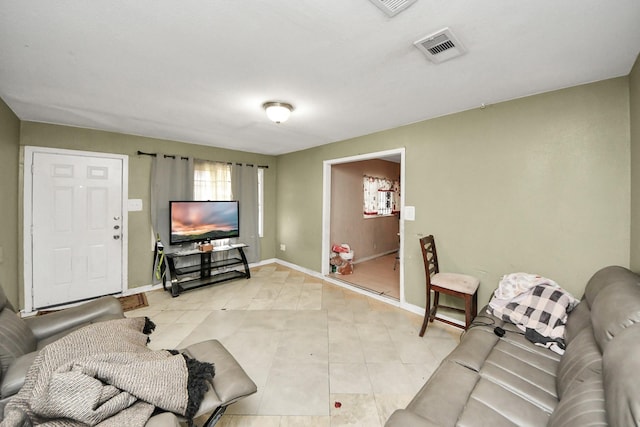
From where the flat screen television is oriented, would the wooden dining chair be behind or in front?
in front

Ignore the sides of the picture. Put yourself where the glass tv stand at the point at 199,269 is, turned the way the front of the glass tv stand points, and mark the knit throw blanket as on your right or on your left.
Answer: on your right

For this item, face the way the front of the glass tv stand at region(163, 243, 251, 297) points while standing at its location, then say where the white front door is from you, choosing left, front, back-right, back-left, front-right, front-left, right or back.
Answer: back-right

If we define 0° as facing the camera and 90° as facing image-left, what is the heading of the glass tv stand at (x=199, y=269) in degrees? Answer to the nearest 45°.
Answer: approximately 315°

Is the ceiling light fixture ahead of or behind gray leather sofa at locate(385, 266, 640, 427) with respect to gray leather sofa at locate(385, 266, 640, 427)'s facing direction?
ahead

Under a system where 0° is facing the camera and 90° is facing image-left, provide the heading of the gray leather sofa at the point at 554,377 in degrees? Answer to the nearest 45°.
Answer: approximately 90°

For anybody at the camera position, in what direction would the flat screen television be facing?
facing the viewer and to the right of the viewer

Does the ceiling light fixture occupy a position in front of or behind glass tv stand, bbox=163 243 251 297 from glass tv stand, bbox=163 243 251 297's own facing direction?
in front

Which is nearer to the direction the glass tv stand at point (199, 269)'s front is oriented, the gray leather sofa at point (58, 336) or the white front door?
the gray leather sofa
